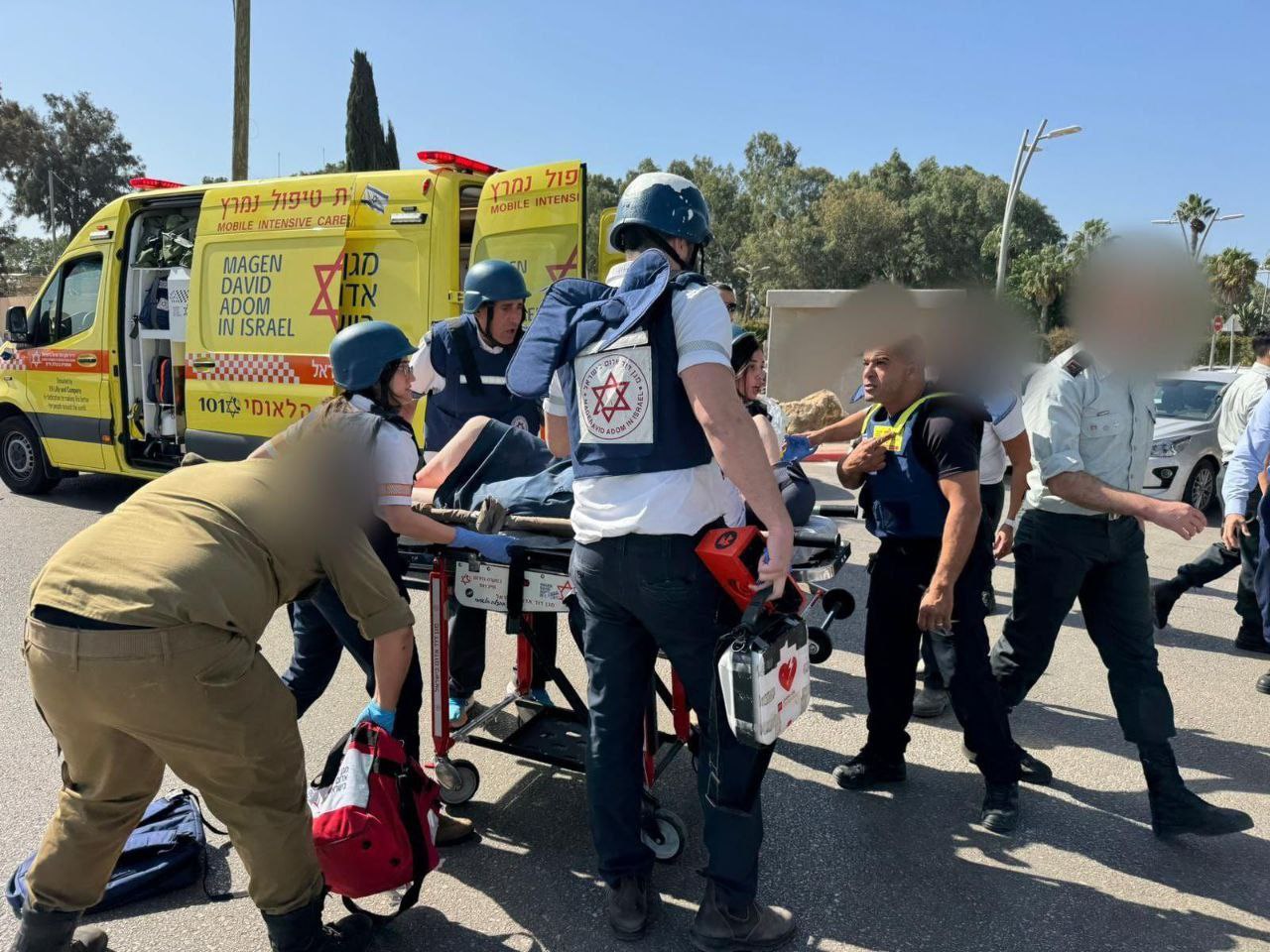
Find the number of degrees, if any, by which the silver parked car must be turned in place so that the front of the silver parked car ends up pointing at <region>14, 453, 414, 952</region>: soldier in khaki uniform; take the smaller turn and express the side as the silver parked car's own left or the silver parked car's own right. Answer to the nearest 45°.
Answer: approximately 45° to the silver parked car's own left

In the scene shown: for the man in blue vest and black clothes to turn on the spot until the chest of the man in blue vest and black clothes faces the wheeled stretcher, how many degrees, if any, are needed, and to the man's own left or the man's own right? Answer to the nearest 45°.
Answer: approximately 45° to the man's own right

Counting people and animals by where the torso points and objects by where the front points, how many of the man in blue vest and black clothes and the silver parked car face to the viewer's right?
0

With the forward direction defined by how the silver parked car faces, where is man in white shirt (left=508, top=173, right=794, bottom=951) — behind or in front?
in front

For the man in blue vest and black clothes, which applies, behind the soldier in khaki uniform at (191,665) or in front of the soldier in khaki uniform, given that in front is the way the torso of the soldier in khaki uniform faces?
in front

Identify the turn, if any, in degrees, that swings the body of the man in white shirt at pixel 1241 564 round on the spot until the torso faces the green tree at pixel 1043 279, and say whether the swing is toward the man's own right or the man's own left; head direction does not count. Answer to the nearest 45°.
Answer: approximately 90° to the man's own right

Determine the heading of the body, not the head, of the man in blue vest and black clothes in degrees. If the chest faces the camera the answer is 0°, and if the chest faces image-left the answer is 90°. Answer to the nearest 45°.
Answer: approximately 45°
